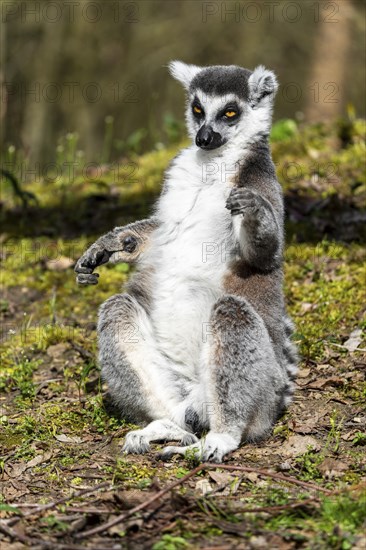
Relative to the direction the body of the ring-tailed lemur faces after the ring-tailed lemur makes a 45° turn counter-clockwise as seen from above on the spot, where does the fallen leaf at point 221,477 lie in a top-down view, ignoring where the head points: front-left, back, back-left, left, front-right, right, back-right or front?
front

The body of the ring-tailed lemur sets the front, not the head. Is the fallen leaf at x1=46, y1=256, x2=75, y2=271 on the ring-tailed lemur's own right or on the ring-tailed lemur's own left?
on the ring-tailed lemur's own right

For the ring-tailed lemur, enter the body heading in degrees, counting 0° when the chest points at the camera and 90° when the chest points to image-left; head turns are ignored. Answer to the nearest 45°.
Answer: approximately 45°

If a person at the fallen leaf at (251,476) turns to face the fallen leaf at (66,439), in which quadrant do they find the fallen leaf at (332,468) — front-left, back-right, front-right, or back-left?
back-right

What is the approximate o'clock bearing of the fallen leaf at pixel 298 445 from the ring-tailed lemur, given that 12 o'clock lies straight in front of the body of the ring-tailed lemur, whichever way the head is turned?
The fallen leaf is roughly at 9 o'clock from the ring-tailed lemur.

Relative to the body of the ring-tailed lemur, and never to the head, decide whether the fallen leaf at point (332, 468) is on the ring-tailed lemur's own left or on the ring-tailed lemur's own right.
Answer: on the ring-tailed lemur's own left

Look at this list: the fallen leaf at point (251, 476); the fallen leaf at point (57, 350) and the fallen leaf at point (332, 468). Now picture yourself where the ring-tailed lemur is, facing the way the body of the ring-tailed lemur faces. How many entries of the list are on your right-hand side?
1

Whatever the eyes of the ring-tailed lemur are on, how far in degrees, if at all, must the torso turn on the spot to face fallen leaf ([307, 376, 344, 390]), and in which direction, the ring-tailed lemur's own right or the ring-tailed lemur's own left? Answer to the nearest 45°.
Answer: approximately 180°

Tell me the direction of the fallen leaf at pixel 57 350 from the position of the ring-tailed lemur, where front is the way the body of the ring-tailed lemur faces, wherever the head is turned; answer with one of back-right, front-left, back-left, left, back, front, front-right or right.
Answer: right

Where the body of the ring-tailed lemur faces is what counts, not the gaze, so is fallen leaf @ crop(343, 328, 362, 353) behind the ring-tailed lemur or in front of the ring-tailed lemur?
behind

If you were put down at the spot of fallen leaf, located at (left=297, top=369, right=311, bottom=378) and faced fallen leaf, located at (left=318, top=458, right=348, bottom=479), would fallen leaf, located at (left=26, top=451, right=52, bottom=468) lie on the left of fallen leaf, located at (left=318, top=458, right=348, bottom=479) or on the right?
right
